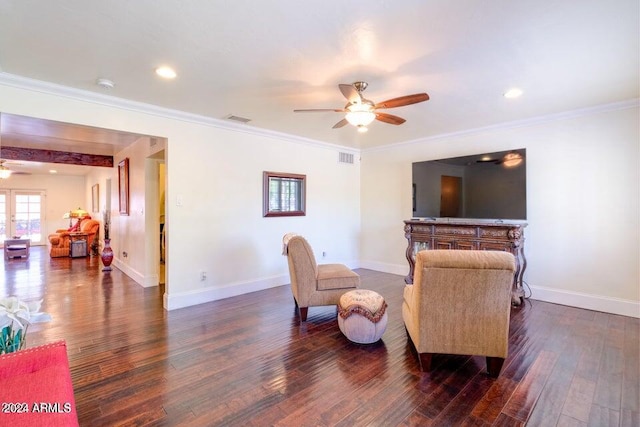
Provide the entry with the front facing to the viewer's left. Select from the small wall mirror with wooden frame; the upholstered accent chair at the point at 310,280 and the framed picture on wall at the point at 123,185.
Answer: the framed picture on wall

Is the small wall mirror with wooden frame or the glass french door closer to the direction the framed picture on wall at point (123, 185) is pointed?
the glass french door

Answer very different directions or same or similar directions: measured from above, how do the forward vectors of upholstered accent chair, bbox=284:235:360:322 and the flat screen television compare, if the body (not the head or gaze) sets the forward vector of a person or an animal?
very different directions

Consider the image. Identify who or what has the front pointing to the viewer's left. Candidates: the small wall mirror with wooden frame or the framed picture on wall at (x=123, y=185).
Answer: the framed picture on wall

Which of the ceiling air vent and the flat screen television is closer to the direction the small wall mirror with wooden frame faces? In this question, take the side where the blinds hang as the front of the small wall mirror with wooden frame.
the flat screen television

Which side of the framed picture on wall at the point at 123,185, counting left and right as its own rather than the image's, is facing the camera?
left

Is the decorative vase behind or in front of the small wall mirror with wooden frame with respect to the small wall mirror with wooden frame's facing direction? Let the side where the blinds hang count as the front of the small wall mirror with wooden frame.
behind

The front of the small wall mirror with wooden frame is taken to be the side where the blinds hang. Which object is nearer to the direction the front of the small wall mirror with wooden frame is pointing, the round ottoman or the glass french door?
the round ottoman
